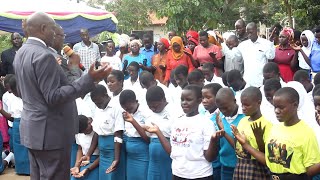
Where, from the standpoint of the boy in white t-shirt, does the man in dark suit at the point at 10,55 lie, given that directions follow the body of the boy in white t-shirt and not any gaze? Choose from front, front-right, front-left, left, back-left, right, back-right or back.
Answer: right

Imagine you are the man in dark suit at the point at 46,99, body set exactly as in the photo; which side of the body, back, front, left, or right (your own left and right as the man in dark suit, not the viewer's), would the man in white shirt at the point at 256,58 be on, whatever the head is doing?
front

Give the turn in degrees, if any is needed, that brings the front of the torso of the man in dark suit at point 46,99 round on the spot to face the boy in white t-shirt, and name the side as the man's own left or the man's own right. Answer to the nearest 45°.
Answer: approximately 45° to the man's own right

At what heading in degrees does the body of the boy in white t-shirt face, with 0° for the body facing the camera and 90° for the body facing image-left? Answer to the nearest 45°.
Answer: approximately 45°

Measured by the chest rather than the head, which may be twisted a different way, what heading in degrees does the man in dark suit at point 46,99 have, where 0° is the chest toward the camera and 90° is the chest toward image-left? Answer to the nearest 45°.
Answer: approximately 225°

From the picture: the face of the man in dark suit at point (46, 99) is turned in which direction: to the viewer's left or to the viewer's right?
to the viewer's right

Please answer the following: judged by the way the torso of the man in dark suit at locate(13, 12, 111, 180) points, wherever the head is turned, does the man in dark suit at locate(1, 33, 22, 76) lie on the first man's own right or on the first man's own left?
on the first man's own left

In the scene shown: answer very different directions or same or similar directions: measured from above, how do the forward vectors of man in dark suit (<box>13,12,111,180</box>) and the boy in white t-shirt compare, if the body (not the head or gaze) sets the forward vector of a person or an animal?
very different directions

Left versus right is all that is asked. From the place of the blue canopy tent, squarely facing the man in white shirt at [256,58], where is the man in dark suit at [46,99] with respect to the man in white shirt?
right
